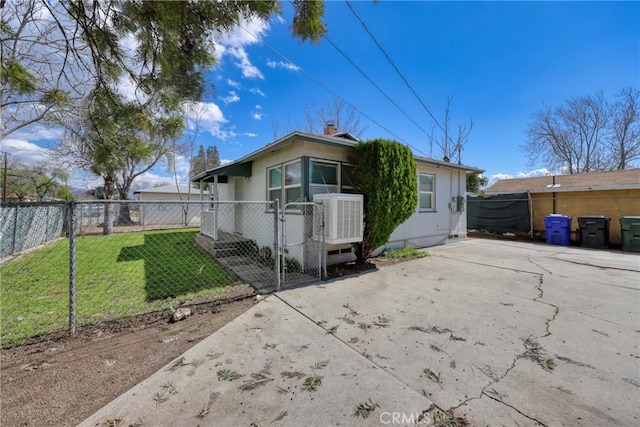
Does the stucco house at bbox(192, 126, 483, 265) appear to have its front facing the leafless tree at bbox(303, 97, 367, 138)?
no

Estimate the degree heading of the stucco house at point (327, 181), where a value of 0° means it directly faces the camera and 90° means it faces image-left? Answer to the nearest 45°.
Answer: approximately 45°

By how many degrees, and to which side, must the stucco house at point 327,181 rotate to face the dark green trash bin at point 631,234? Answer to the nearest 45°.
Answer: approximately 135° to its left

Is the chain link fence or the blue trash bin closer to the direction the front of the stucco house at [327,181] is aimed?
the chain link fence

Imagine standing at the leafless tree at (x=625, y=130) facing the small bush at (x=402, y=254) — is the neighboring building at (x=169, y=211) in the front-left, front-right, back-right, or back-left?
front-right

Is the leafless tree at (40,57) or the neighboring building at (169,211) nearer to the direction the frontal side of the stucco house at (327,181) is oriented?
the leafless tree

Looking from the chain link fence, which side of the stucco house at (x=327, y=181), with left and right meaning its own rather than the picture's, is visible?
front

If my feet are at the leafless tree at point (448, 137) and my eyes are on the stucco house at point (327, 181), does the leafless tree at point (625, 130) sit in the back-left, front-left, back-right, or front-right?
back-left

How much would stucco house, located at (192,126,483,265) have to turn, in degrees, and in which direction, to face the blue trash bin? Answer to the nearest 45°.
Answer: approximately 135° to its left

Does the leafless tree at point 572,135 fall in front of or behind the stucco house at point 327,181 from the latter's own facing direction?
behind

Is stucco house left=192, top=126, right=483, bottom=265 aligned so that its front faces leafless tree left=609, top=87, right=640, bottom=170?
no

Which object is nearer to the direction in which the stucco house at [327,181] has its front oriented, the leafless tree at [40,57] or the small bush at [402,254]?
the leafless tree

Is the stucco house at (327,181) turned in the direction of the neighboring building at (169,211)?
no
